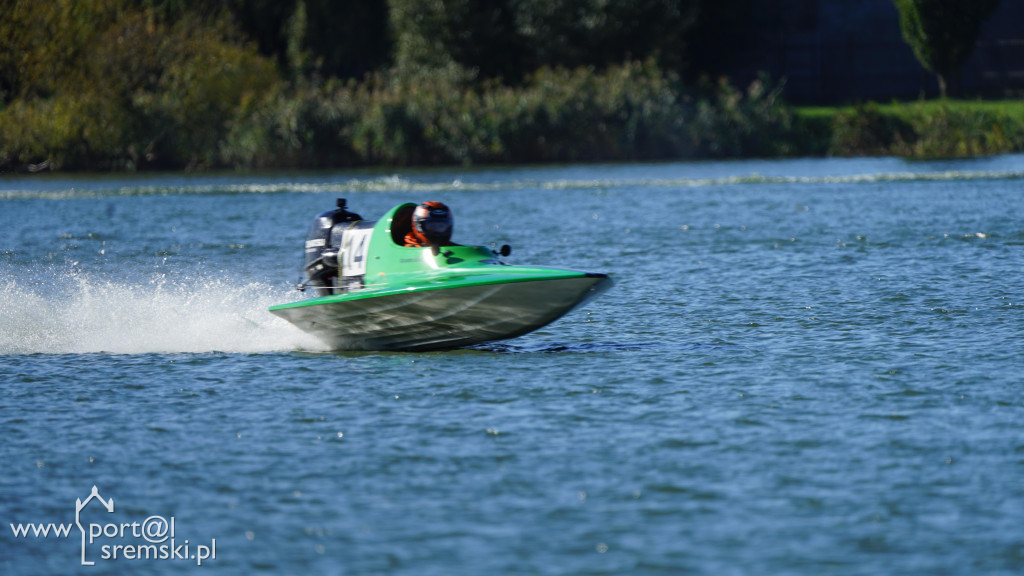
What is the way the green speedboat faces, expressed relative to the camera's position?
facing the viewer and to the right of the viewer
